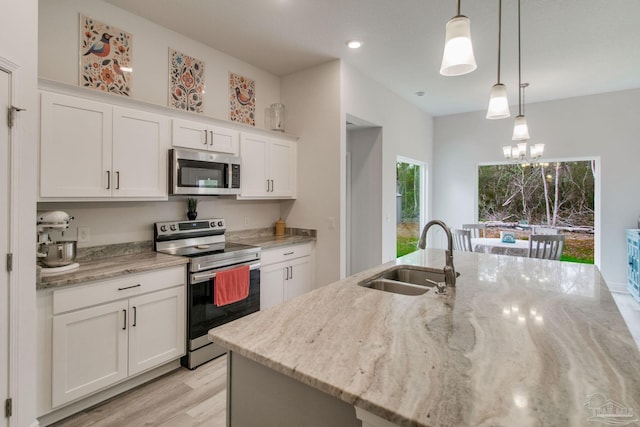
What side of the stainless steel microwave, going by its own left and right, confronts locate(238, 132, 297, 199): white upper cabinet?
left

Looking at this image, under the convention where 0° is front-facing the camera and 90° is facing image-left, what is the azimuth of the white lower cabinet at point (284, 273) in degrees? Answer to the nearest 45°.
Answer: approximately 315°

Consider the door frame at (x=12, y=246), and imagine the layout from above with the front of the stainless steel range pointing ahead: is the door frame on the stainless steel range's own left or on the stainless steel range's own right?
on the stainless steel range's own right

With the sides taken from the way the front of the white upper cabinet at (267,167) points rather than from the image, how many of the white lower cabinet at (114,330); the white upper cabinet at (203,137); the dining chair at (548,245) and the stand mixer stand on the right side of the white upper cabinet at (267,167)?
3

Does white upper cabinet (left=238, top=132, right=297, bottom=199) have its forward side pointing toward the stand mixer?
no

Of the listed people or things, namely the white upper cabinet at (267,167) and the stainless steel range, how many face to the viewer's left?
0

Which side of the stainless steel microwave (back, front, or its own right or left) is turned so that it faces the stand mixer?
right

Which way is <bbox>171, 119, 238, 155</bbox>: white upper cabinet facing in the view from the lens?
facing the viewer and to the right of the viewer

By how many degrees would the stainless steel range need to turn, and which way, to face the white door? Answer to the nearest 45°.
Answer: approximately 90° to its right

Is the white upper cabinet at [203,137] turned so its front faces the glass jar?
no

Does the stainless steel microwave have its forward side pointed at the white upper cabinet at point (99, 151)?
no

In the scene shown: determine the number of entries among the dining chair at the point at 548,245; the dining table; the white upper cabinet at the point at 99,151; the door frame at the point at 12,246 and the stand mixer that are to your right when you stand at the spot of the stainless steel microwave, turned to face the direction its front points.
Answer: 3

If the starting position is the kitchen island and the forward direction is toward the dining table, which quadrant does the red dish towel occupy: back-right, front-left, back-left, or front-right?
front-left

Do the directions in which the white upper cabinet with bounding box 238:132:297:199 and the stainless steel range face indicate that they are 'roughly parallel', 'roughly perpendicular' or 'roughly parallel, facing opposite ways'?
roughly parallel

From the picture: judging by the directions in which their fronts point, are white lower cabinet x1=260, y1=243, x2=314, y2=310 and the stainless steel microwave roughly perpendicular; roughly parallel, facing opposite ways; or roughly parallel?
roughly parallel

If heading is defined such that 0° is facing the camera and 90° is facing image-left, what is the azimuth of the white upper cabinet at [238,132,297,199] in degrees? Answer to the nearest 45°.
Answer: approximately 315°

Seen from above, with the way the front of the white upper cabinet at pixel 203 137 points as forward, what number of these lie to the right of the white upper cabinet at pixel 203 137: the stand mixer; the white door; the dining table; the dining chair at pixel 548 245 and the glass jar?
2

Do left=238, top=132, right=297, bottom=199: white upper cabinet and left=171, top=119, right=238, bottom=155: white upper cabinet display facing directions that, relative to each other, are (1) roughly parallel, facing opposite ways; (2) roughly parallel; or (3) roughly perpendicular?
roughly parallel
